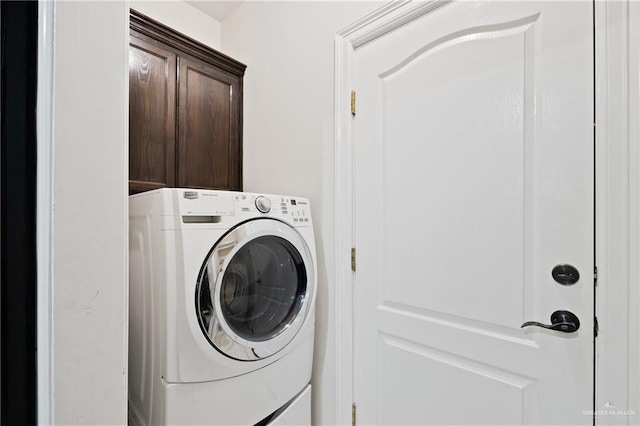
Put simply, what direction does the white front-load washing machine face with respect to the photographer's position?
facing the viewer and to the right of the viewer

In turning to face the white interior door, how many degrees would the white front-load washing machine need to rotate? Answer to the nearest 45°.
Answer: approximately 45° to its left

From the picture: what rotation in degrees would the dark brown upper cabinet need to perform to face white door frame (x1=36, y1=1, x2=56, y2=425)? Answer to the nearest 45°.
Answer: approximately 45° to its right

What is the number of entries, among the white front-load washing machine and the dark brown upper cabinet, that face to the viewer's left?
0

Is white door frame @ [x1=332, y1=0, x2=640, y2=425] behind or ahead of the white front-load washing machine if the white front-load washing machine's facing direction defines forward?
ahead

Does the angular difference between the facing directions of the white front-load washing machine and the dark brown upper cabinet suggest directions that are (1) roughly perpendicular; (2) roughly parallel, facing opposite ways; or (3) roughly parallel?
roughly parallel

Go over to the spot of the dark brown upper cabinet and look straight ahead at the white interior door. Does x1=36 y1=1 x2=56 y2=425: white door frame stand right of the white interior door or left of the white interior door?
right
